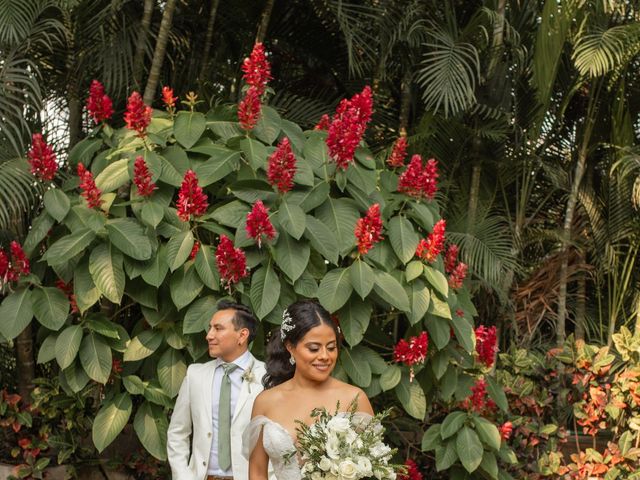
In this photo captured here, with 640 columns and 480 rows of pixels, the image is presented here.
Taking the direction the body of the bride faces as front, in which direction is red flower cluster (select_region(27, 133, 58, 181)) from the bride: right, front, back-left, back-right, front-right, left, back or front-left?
back-right

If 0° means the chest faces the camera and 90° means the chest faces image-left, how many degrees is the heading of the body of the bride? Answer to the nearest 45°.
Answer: approximately 0°

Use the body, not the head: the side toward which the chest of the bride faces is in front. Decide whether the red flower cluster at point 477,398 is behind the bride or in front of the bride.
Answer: behind

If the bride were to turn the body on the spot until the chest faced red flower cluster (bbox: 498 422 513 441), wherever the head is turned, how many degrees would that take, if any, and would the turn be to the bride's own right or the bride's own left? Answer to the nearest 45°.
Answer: approximately 135° to the bride's own left

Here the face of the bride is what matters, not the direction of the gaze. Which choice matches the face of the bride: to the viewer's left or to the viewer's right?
to the viewer's right

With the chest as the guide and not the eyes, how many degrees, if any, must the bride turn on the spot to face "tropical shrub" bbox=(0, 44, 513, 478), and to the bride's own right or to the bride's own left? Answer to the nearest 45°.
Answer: approximately 180°

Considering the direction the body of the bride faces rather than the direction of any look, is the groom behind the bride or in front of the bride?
behind
